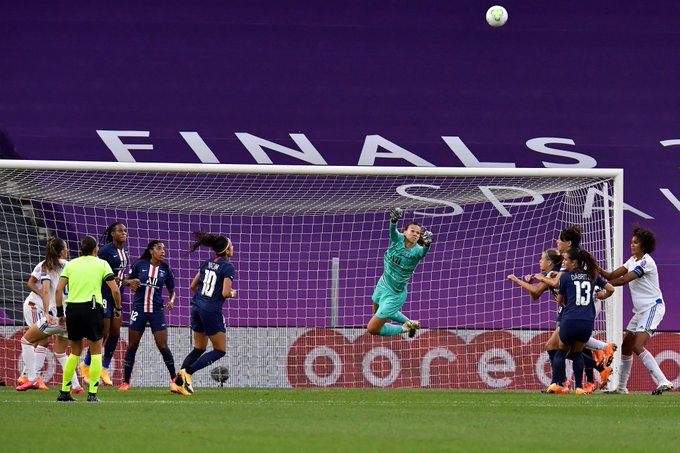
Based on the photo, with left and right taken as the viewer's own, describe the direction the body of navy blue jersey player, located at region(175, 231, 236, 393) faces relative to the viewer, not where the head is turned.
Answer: facing away from the viewer and to the right of the viewer

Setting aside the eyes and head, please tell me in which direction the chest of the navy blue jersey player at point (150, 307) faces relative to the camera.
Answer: toward the camera

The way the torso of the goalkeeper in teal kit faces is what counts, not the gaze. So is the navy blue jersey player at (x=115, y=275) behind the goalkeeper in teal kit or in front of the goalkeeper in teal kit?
in front

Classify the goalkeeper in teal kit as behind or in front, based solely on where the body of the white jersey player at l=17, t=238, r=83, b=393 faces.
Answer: in front

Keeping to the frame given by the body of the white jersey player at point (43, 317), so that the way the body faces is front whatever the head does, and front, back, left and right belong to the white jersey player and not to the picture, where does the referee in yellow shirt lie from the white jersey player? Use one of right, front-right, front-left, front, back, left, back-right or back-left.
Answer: right

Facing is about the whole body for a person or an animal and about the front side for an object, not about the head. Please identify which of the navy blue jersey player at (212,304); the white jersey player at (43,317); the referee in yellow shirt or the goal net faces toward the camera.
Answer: the goal net

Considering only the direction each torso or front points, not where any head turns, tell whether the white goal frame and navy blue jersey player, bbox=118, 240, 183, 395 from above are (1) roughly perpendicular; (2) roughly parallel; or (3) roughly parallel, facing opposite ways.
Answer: roughly parallel

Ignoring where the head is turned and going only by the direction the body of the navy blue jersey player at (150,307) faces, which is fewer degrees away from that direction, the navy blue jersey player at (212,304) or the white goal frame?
the navy blue jersey player

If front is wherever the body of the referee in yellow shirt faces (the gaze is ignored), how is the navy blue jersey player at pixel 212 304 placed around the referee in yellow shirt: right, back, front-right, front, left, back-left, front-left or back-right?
front-right

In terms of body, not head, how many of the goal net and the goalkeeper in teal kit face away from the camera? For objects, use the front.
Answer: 0

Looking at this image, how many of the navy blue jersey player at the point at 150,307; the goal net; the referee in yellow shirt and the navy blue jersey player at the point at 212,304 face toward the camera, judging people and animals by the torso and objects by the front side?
2

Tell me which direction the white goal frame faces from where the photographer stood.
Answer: facing the viewer

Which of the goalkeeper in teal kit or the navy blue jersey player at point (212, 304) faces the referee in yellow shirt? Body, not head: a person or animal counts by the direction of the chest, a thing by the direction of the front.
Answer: the goalkeeper in teal kit
